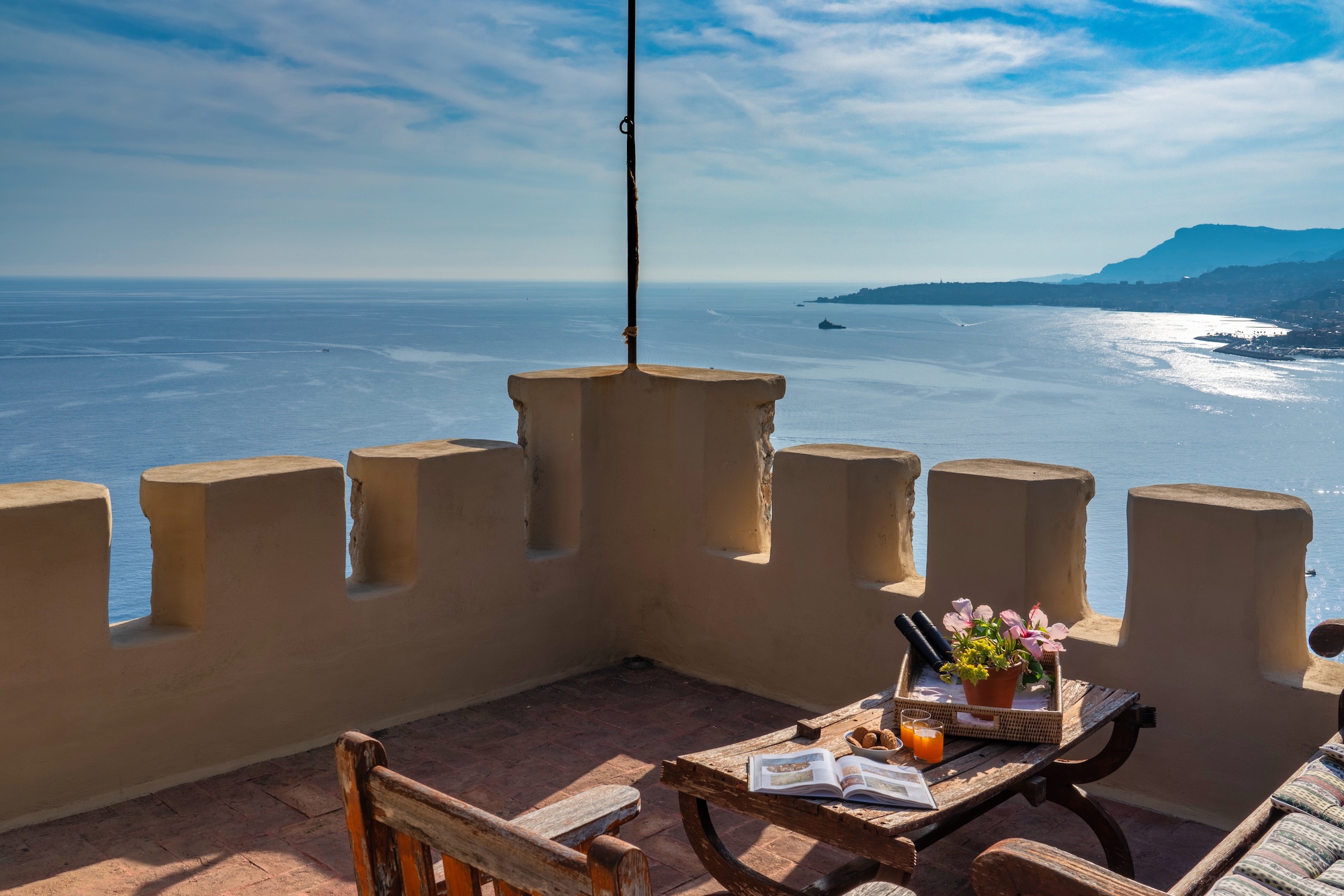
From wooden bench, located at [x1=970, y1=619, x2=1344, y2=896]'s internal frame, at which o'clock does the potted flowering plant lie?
The potted flowering plant is roughly at 1 o'clock from the wooden bench.

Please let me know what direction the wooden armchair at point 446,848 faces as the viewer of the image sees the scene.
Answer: facing away from the viewer and to the right of the viewer

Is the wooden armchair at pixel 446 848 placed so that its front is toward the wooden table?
yes

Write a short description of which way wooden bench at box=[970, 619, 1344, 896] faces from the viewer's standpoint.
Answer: facing away from the viewer and to the left of the viewer

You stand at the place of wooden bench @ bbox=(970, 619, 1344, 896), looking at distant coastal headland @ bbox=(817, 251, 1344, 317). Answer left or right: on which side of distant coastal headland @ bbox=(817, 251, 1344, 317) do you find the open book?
left
